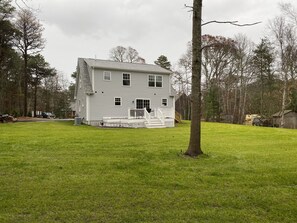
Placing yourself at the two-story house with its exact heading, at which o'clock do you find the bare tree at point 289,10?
The bare tree is roughly at 3 o'clock from the two-story house.

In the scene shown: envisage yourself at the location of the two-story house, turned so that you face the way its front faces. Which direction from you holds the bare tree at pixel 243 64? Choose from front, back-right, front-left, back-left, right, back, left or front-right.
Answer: front-right

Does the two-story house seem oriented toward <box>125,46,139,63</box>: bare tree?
yes

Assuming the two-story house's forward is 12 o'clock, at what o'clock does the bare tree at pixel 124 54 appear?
The bare tree is roughly at 12 o'clock from the two-story house.

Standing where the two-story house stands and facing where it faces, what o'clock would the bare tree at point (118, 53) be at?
The bare tree is roughly at 12 o'clock from the two-story house.

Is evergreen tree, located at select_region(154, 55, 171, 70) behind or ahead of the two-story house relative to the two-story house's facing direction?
ahead

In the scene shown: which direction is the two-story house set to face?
away from the camera

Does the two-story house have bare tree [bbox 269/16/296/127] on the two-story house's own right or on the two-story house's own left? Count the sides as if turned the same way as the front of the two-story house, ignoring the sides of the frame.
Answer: on the two-story house's own right
